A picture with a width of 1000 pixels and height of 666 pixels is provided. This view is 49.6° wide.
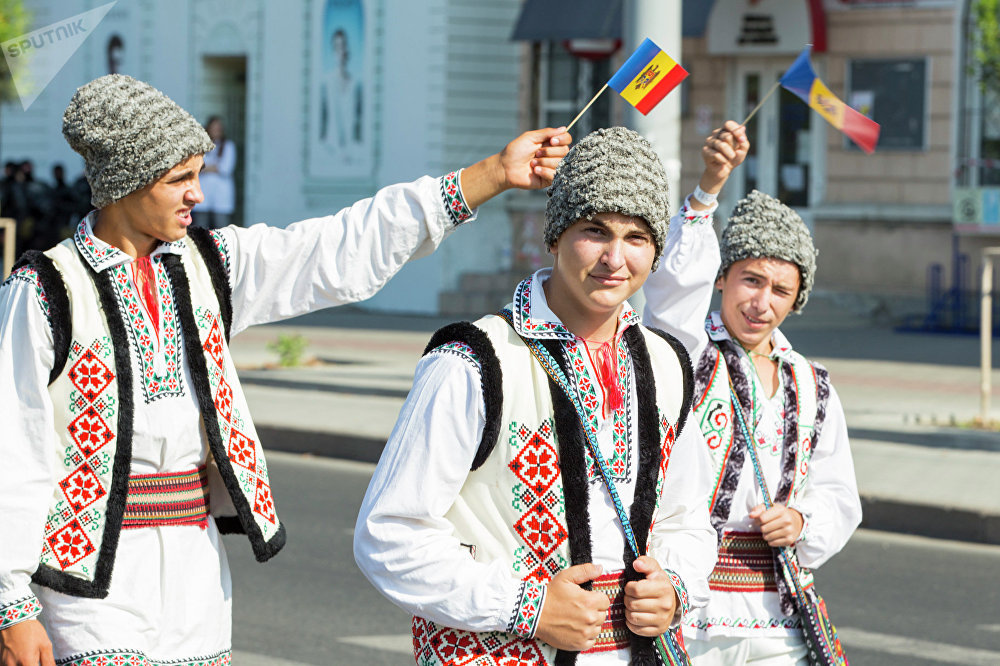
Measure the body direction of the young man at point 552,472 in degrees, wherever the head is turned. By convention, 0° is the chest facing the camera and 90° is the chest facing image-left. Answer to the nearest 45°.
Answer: approximately 315°

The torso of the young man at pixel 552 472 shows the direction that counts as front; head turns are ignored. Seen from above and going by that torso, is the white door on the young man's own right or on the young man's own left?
on the young man's own left

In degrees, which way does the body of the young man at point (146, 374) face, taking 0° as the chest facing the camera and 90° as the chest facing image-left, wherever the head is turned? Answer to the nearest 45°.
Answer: approximately 315°

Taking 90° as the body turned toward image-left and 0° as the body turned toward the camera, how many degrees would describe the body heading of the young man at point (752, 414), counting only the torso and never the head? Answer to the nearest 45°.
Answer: approximately 0°

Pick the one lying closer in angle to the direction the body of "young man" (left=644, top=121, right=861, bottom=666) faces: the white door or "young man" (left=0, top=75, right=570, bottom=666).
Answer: the young man

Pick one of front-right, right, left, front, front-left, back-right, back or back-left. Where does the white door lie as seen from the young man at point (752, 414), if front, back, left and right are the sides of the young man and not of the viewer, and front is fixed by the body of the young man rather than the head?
back

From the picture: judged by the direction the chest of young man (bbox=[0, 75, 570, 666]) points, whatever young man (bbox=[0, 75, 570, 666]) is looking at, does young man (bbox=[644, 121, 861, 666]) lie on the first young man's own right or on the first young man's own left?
on the first young man's own left

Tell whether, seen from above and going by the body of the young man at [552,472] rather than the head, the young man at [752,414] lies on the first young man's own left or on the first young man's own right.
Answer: on the first young man's own left

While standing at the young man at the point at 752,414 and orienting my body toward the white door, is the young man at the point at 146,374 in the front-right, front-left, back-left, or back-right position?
back-left
